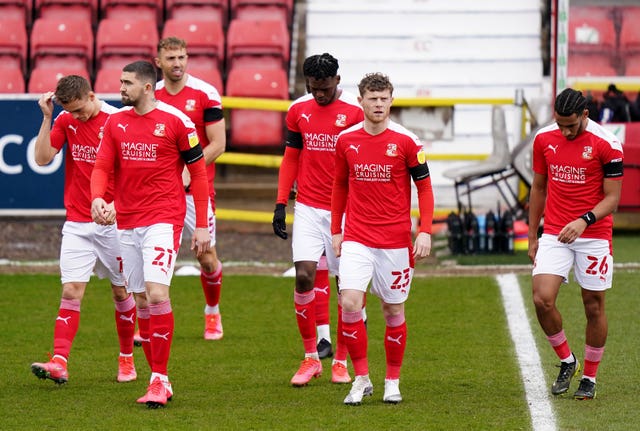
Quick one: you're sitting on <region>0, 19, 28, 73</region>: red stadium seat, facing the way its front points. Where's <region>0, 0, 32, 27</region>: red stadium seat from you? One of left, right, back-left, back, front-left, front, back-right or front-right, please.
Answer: back

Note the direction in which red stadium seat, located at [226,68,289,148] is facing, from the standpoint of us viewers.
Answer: facing the viewer

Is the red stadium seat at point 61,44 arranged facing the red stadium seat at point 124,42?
no

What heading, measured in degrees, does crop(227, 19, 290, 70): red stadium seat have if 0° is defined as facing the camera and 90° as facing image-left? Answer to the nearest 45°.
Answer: approximately 0°

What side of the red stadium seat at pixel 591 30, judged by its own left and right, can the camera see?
front

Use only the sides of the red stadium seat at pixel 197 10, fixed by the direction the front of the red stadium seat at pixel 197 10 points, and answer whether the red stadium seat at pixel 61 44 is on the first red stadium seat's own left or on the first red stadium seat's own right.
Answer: on the first red stadium seat's own right

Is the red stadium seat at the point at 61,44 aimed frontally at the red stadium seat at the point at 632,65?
no

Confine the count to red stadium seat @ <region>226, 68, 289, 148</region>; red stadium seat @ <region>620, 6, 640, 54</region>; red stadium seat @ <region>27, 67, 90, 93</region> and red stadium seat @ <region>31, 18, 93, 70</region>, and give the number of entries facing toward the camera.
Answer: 4

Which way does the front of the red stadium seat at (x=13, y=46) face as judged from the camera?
facing the viewer

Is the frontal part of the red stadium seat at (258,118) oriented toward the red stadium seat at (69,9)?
no

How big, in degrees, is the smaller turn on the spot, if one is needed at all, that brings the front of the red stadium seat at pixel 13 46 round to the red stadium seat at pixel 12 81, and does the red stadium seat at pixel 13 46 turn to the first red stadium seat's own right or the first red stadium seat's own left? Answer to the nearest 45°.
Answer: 0° — it already faces it

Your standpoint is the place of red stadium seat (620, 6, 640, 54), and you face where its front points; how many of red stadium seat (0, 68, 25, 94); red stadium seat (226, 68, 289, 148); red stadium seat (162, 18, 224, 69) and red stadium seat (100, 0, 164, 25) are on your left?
0

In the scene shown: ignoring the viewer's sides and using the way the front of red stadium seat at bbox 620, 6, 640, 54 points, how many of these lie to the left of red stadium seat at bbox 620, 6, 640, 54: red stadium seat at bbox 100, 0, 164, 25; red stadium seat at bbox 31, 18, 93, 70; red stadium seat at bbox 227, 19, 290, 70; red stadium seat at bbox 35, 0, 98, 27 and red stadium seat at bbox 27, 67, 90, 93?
0

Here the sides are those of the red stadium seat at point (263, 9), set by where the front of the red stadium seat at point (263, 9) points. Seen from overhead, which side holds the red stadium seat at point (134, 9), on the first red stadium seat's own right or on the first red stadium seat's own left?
on the first red stadium seat's own right

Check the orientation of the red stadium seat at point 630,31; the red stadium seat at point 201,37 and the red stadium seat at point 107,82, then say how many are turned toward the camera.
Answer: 3

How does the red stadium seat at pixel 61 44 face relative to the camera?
toward the camera

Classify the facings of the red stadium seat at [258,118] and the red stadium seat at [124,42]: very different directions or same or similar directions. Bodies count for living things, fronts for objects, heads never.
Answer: same or similar directions

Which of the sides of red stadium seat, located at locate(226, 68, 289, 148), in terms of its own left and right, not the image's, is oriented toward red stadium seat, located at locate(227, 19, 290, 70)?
back

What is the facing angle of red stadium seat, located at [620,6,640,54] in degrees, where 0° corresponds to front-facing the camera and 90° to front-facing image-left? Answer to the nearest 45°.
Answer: approximately 0°

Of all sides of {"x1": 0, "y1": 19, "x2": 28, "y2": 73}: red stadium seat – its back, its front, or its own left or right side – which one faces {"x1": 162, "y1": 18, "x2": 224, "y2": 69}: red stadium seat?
left
